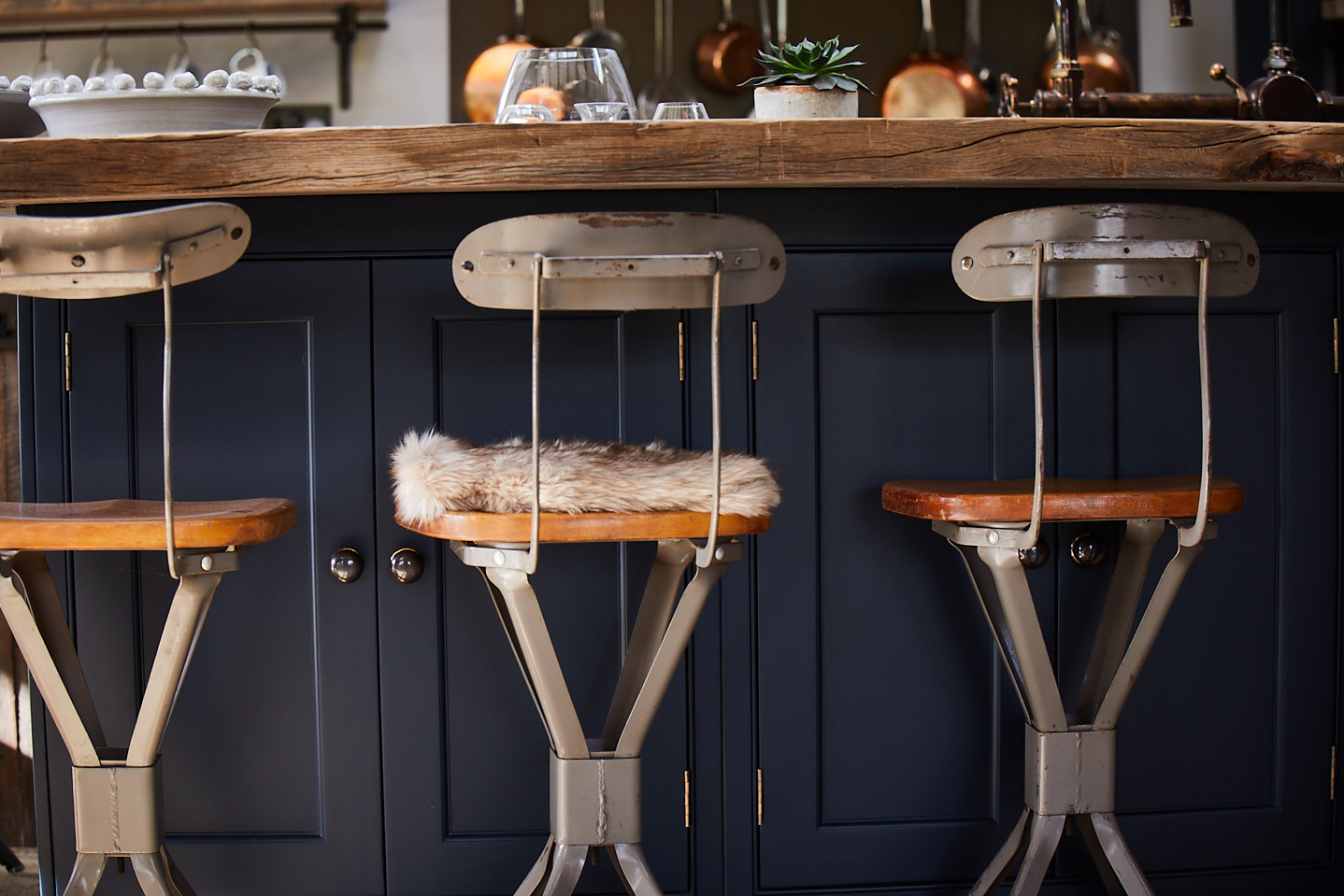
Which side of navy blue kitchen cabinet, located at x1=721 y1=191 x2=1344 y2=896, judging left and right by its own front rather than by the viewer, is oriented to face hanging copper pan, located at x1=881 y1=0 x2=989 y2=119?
back

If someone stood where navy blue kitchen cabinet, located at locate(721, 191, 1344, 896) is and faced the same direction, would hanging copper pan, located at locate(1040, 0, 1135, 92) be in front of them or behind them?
behind

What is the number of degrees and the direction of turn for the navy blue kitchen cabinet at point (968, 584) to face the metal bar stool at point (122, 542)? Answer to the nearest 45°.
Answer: approximately 45° to its right

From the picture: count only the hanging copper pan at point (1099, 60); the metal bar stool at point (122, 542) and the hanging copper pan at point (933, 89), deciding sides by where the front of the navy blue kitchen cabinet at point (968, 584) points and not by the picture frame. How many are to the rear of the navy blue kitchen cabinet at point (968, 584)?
2

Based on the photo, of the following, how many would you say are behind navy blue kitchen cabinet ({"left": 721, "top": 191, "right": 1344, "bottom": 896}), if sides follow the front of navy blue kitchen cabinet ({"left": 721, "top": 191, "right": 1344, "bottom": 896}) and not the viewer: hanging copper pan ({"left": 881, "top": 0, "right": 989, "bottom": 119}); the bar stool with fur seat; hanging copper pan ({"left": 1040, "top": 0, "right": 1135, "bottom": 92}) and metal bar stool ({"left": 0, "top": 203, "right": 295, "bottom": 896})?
2

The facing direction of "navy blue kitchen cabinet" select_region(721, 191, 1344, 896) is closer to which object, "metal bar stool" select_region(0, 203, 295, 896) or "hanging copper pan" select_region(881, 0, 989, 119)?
the metal bar stool

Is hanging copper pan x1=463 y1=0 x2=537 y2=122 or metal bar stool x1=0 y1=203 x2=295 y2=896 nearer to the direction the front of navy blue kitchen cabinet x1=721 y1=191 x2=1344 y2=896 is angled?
the metal bar stool

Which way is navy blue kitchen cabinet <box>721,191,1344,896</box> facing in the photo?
toward the camera

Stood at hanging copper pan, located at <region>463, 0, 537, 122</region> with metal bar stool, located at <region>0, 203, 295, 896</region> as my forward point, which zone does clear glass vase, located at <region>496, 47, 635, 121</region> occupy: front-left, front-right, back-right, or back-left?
front-left

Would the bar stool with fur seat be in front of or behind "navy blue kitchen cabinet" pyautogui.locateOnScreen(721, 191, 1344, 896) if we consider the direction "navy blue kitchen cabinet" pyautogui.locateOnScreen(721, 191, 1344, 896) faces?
in front

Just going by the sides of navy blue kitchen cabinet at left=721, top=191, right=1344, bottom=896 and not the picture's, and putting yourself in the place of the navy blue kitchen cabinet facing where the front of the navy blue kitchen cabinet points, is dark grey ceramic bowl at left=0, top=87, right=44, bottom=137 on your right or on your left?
on your right
